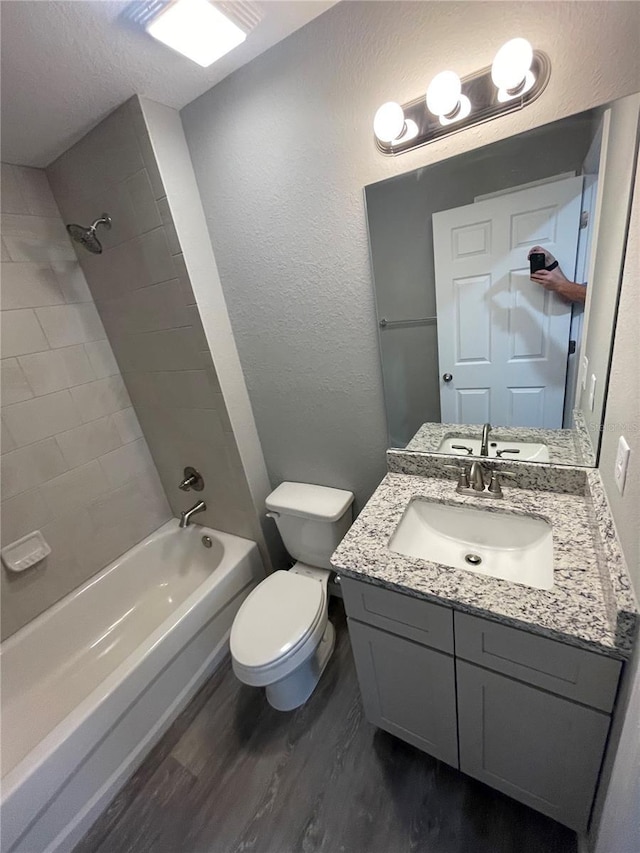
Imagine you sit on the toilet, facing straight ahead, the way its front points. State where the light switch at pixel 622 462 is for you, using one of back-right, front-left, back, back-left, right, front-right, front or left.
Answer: left

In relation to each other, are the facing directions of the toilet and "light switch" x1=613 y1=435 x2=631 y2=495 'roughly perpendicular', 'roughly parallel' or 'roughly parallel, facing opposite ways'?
roughly perpendicular

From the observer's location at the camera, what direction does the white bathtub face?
facing the viewer and to the right of the viewer

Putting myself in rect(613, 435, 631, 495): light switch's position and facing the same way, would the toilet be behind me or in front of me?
in front

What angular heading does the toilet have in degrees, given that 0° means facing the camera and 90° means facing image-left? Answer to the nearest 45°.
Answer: approximately 45°

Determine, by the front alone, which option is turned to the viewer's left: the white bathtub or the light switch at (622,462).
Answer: the light switch

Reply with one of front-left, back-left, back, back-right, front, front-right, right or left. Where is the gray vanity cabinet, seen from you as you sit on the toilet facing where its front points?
left

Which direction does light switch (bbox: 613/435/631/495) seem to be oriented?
to the viewer's left

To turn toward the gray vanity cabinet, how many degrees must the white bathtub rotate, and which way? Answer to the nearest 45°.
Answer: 0° — it already faces it

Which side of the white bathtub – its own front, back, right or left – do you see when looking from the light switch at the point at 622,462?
front

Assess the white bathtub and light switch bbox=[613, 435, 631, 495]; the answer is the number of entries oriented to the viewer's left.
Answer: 1
